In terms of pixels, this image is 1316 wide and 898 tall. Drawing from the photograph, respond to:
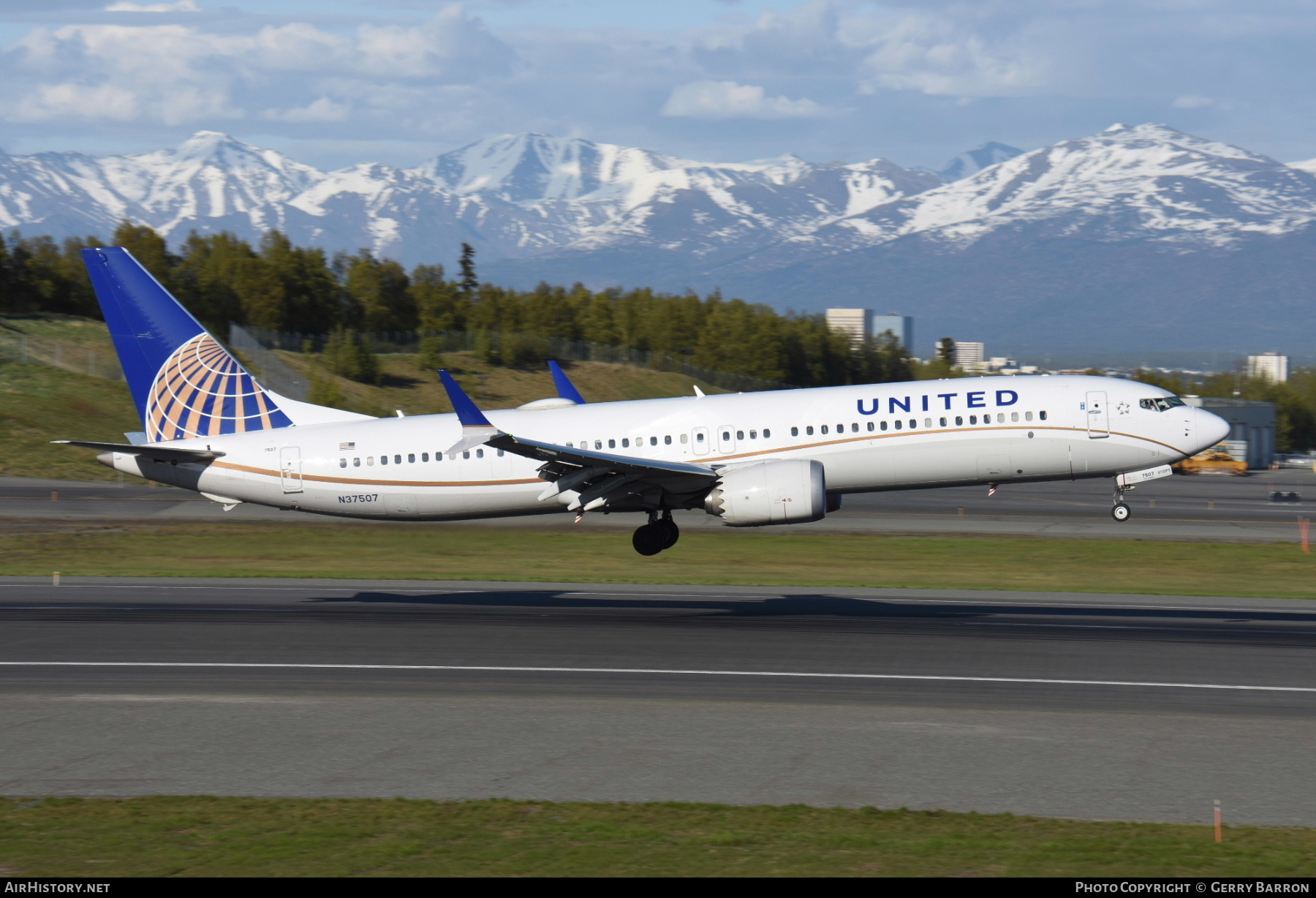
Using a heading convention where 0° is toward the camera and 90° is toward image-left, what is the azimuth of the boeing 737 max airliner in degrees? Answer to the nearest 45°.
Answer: approximately 270°
